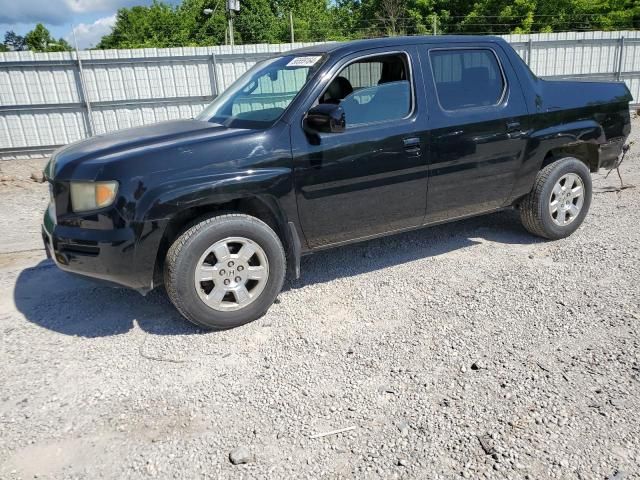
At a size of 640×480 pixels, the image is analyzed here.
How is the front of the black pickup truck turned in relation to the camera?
facing the viewer and to the left of the viewer

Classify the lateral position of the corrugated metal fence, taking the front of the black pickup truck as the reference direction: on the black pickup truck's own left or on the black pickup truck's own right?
on the black pickup truck's own right

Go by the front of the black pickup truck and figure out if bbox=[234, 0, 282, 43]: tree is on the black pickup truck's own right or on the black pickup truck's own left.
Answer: on the black pickup truck's own right
